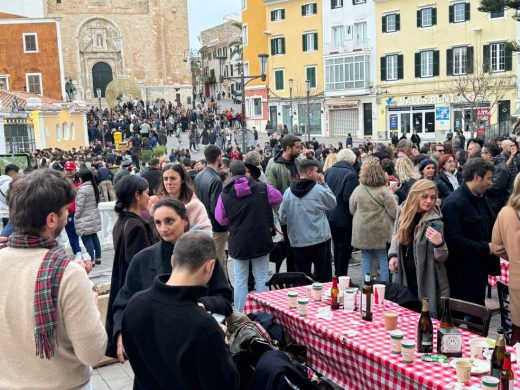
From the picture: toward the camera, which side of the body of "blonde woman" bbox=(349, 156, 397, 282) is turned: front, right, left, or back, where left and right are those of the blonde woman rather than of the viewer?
back

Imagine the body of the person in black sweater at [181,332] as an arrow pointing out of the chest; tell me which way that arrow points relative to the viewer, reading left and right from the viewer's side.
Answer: facing away from the viewer and to the right of the viewer

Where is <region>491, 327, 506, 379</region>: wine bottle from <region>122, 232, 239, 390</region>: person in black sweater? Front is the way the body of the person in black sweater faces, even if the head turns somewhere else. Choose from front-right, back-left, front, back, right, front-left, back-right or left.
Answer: front-right

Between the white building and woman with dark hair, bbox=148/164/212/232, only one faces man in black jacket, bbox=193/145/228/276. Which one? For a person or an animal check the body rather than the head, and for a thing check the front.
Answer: the white building

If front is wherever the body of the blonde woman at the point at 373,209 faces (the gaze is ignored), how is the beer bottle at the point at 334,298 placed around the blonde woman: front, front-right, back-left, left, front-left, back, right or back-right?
back

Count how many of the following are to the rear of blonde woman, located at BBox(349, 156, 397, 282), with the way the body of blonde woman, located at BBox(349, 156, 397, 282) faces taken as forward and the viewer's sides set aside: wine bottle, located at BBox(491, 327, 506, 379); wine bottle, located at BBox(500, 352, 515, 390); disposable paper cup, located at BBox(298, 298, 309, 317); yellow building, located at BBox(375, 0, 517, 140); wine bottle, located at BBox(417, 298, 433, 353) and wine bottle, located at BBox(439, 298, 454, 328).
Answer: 5

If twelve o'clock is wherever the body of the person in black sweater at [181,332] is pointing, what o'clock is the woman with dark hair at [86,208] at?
The woman with dark hair is roughly at 10 o'clock from the person in black sweater.

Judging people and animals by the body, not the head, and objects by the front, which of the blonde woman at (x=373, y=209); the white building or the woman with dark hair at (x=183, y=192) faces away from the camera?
the blonde woman

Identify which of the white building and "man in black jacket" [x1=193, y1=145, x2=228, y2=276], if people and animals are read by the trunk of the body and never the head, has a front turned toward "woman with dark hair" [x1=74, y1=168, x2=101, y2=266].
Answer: the white building

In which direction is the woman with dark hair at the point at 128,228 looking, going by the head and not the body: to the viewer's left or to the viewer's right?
to the viewer's right

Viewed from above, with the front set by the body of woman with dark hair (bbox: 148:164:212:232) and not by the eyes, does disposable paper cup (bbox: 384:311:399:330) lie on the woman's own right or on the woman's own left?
on the woman's own left

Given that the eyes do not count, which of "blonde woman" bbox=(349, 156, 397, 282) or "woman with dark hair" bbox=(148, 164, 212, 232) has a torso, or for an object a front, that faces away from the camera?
the blonde woman

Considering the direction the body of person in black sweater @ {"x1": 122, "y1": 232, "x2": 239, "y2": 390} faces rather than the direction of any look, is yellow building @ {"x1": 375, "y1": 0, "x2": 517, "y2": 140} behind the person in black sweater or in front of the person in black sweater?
in front

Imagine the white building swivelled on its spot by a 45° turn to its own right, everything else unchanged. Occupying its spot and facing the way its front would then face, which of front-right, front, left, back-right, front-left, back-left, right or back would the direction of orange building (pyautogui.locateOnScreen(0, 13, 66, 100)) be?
front-right
